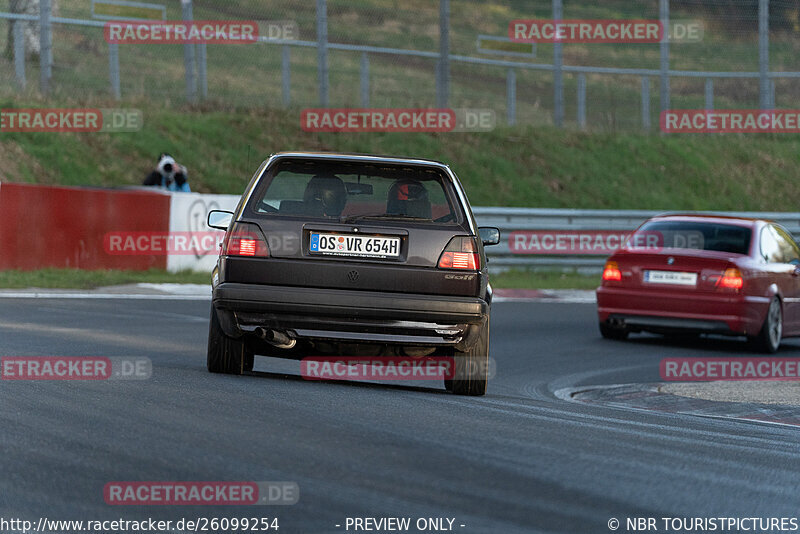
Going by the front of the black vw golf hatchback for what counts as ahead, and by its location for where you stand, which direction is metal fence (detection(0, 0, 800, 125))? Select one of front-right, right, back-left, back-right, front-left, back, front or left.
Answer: front

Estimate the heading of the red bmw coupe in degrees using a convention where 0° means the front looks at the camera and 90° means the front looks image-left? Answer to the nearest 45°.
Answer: approximately 225°

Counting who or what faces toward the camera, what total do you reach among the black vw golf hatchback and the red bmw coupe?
0

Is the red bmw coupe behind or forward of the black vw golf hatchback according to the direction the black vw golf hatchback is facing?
forward

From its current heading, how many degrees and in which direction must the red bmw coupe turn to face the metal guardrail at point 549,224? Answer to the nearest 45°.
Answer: approximately 45° to its left

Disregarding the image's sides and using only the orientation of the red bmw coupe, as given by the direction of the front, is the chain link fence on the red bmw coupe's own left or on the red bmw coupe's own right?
on the red bmw coupe's own left

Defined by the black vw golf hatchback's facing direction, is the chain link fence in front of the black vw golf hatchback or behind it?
in front

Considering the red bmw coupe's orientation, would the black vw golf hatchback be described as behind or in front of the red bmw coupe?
behind

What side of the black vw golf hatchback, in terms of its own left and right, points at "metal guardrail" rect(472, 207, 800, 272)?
front

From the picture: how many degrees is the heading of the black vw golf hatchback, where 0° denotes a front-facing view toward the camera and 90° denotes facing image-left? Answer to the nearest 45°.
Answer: approximately 180°

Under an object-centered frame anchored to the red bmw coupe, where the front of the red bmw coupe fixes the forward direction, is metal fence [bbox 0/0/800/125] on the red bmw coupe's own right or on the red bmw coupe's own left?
on the red bmw coupe's own left
